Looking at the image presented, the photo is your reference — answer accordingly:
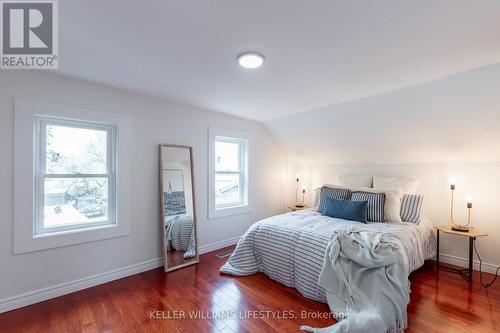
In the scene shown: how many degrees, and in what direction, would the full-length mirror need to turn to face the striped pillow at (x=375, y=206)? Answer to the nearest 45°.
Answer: approximately 45° to its left

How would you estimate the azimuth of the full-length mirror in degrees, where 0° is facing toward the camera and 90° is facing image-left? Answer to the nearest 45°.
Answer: approximately 315°

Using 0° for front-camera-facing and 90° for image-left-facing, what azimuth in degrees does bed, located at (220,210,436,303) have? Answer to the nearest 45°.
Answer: approximately 45°

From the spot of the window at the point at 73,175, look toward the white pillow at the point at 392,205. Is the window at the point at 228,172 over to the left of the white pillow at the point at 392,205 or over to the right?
left

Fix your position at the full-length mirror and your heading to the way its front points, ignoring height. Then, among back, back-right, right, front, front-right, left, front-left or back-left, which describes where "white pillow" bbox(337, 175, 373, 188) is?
front-left

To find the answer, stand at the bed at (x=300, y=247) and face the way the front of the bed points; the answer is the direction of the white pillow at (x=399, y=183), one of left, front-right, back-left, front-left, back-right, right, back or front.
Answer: back

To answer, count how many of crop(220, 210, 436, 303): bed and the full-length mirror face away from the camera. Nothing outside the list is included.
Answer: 0

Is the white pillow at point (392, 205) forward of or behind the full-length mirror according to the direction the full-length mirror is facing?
forward
